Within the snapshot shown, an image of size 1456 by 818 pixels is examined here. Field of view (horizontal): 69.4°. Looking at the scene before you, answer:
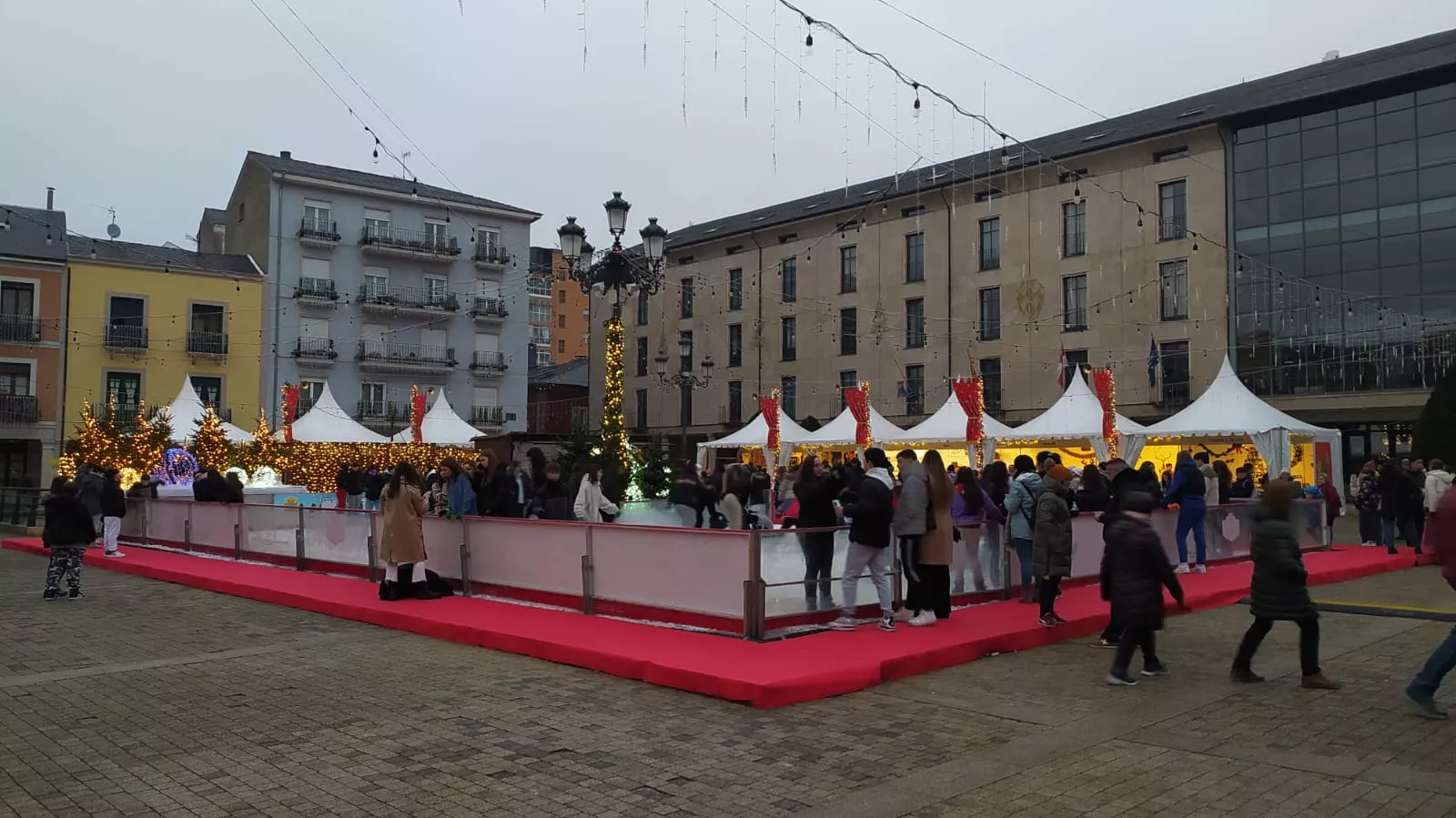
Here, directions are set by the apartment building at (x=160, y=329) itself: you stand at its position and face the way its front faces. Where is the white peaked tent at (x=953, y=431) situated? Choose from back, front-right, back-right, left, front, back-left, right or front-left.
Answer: front-left

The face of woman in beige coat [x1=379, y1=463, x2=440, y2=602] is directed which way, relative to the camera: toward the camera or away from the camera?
away from the camera

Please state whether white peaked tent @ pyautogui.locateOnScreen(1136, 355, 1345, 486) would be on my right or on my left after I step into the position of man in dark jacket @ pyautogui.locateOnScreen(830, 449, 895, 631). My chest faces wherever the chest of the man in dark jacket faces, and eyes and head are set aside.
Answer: on my right

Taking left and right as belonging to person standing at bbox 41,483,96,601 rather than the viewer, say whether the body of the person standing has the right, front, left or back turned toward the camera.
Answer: back

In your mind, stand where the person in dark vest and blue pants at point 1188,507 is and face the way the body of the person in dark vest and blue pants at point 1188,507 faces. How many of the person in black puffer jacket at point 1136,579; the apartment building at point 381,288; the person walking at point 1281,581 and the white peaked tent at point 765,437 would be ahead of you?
2

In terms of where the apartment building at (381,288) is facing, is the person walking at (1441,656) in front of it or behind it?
in front

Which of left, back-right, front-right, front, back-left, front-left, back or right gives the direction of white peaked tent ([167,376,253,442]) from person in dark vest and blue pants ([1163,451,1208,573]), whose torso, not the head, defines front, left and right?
front-left

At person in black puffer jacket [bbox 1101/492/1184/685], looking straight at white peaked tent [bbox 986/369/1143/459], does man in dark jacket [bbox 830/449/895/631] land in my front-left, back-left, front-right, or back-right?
front-left

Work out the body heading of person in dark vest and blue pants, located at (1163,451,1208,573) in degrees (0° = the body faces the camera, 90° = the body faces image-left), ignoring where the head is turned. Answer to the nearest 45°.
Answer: approximately 135°

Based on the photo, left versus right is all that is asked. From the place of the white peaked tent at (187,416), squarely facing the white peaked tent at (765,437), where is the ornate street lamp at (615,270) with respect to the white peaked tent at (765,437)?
right
